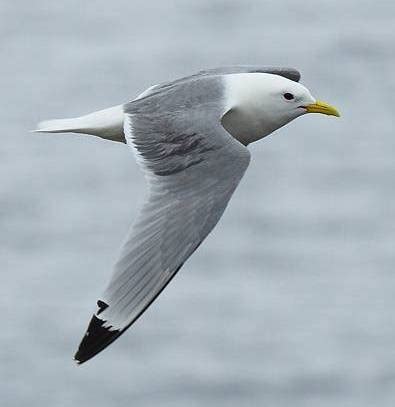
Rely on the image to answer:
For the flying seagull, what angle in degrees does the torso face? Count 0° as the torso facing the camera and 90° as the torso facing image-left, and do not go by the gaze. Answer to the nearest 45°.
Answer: approximately 270°
